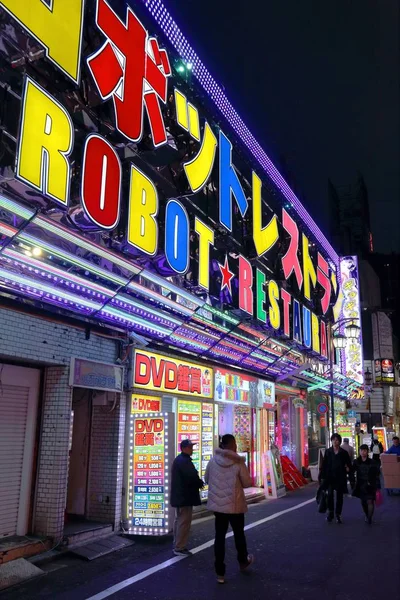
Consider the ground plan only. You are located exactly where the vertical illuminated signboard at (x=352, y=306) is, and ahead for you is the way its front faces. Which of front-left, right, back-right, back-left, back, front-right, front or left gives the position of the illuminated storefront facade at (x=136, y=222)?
front

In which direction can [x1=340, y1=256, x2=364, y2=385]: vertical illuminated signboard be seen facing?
toward the camera

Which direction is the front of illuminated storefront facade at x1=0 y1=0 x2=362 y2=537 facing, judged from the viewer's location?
facing the viewer and to the right of the viewer

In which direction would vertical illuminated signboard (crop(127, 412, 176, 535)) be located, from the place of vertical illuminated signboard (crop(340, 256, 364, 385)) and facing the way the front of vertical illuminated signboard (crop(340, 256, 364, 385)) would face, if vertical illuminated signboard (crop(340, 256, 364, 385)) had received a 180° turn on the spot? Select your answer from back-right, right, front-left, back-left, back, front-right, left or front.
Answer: back

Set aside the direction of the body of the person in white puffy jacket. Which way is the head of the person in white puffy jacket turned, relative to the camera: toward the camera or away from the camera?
away from the camera

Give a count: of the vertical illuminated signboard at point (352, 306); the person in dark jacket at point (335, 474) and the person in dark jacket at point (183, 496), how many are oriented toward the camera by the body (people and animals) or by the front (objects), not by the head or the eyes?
2

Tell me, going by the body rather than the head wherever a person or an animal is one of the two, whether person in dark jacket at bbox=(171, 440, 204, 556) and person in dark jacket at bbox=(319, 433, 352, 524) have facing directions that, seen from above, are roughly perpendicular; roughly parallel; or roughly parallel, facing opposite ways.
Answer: roughly perpendicular

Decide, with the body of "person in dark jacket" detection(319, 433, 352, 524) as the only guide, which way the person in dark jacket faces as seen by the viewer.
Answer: toward the camera

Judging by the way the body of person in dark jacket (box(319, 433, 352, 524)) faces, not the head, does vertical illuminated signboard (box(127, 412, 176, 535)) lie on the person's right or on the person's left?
on the person's right

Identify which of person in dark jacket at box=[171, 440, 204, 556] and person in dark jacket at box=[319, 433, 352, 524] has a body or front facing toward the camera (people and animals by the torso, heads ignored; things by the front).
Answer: person in dark jacket at box=[319, 433, 352, 524]

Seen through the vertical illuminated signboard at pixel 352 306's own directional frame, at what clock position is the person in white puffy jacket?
The person in white puffy jacket is roughly at 12 o'clock from the vertical illuminated signboard.

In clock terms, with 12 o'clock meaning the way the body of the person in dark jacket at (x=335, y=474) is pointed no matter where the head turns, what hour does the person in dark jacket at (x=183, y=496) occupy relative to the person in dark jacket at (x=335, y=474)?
the person in dark jacket at (x=183, y=496) is roughly at 1 o'clock from the person in dark jacket at (x=335, y=474).

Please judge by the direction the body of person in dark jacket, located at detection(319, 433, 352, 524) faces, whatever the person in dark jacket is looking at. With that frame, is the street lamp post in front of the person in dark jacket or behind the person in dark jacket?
behind

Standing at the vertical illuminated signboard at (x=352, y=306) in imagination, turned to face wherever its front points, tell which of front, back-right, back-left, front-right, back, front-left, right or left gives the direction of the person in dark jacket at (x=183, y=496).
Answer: front
